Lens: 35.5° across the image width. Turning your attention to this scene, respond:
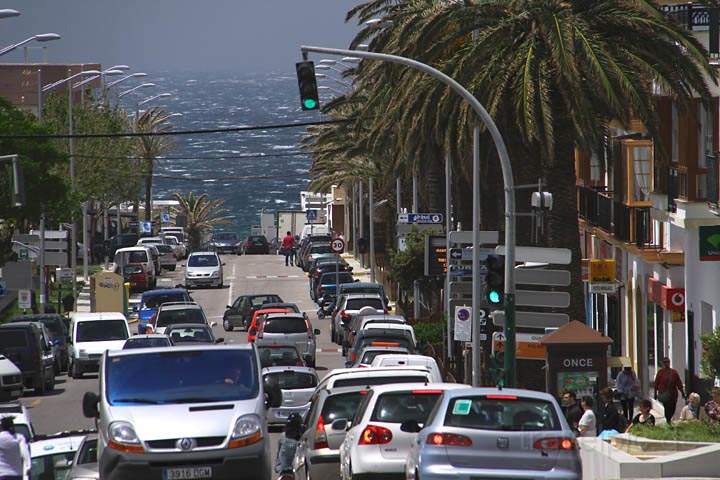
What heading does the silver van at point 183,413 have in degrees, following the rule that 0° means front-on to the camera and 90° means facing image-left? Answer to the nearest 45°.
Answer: approximately 0°

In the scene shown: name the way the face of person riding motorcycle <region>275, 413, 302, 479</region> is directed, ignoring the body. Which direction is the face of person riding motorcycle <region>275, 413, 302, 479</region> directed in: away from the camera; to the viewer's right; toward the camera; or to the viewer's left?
away from the camera

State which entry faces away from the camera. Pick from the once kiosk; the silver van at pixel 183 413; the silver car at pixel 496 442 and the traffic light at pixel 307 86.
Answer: the silver car at pixel 496 442

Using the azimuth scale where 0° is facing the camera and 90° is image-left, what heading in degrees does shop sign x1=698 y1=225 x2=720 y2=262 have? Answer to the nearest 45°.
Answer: approximately 0°

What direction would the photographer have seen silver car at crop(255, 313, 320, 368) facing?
facing away from the viewer

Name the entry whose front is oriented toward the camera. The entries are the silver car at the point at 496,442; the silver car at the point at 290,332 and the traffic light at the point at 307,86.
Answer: the traffic light

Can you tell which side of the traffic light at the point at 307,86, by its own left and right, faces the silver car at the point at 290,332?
back

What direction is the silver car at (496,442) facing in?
away from the camera

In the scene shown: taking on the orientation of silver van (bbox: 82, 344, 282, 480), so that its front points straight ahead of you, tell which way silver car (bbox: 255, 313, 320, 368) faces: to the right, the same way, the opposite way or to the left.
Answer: the opposite way
